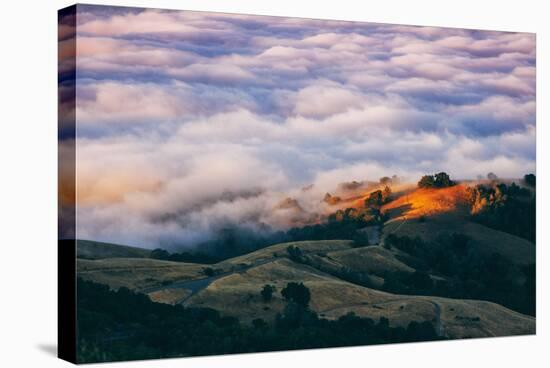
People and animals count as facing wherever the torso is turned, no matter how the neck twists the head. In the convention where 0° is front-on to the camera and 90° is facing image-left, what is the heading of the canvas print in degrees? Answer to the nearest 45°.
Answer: approximately 315°
